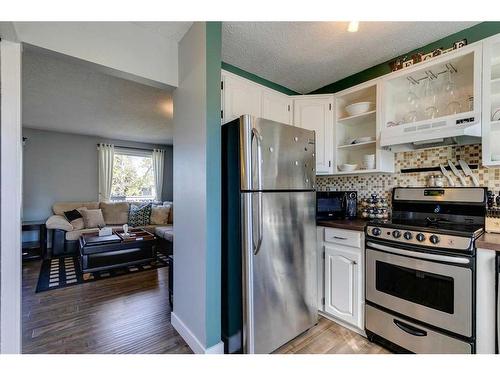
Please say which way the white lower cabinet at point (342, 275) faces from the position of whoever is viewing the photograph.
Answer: facing the viewer and to the left of the viewer

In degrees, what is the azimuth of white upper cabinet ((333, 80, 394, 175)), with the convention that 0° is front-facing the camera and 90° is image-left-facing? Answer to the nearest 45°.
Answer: approximately 45°

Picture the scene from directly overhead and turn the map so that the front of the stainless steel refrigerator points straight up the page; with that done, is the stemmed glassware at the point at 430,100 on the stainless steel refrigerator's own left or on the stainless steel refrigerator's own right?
on the stainless steel refrigerator's own left

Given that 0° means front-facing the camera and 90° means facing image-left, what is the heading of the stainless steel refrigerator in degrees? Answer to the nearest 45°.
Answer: approximately 315°

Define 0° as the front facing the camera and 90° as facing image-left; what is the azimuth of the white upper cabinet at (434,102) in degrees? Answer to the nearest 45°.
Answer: approximately 45°

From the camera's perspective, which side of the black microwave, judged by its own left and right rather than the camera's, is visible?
front

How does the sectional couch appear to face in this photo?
toward the camera

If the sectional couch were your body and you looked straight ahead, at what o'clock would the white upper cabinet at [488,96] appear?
The white upper cabinet is roughly at 11 o'clock from the sectional couch.

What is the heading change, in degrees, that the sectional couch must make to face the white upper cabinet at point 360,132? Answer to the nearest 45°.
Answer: approximately 45° to its left

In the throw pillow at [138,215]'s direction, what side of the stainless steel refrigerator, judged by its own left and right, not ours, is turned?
back

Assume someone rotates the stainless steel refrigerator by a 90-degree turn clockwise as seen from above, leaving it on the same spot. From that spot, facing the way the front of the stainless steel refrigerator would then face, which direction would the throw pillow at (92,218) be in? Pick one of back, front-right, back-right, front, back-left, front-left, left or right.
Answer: right

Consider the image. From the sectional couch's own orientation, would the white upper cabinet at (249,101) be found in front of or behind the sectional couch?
in front

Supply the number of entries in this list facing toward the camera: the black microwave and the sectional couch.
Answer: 2

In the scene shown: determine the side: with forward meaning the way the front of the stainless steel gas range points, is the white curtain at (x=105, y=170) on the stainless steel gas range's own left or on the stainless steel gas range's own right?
on the stainless steel gas range's own right

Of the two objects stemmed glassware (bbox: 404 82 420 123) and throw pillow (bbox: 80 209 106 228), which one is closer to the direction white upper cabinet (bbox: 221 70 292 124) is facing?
the stemmed glassware
